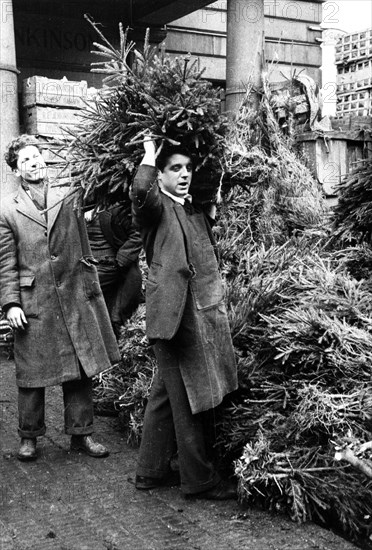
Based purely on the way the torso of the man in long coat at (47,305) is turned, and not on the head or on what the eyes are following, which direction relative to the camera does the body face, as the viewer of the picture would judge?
toward the camera

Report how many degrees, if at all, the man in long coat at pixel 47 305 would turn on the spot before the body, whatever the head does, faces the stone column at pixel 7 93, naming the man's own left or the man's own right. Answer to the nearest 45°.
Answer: approximately 180°

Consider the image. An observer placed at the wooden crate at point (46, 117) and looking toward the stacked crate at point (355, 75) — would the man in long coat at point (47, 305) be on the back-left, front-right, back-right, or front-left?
back-right

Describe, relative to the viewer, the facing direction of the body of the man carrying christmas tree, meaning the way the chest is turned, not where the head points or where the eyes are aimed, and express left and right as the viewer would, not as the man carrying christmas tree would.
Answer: facing the viewer and to the right of the viewer

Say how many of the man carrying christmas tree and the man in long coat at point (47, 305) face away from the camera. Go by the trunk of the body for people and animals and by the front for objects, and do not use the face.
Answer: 0

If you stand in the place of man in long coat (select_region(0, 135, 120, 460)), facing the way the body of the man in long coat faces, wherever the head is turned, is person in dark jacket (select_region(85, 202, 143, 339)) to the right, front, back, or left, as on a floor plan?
back

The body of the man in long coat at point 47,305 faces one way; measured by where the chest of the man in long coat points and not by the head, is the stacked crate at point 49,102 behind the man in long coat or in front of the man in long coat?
behind

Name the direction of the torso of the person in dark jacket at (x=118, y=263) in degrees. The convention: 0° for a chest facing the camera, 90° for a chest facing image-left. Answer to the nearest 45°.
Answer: approximately 45°

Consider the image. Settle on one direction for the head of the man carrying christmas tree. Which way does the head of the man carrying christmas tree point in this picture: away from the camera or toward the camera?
toward the camera

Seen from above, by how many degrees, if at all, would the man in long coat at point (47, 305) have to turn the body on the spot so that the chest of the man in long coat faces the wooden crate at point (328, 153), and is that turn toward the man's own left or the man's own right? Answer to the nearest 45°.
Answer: approximately 135° to the man's own left

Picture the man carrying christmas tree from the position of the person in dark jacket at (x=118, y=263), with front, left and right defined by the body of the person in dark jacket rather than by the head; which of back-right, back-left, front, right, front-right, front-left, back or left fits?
front-left

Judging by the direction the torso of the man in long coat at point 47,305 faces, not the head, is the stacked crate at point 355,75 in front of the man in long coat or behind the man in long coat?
behind

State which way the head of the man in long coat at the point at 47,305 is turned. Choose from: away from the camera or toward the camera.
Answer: toward the camera

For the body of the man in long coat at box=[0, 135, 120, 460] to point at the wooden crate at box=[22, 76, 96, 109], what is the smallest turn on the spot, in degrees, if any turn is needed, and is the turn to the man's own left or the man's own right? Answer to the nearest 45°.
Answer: approximately 180°

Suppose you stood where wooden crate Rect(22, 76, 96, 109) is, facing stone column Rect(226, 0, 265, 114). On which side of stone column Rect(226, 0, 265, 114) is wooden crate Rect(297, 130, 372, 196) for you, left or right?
right

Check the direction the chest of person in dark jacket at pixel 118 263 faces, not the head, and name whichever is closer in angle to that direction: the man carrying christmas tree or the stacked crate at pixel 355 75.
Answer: the man carrying christmas tree
